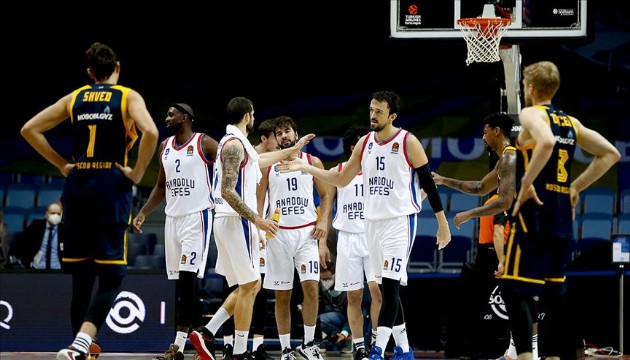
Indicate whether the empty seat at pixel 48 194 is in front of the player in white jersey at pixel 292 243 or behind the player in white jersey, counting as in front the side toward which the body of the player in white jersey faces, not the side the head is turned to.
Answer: behind

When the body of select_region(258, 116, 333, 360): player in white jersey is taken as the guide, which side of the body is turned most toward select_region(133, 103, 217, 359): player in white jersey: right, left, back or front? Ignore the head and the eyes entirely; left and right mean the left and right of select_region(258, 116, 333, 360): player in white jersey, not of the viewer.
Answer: right

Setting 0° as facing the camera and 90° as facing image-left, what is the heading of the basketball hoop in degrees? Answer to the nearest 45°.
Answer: approximately 0°

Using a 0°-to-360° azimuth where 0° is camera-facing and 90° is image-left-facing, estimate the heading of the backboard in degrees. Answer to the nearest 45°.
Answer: approximately 0°

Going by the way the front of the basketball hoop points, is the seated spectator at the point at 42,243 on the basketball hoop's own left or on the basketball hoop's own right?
on the basketball hoop's own right

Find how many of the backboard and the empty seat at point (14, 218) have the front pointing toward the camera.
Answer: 2

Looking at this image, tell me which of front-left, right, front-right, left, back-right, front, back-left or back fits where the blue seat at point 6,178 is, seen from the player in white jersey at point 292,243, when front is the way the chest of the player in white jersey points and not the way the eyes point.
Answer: back-right
